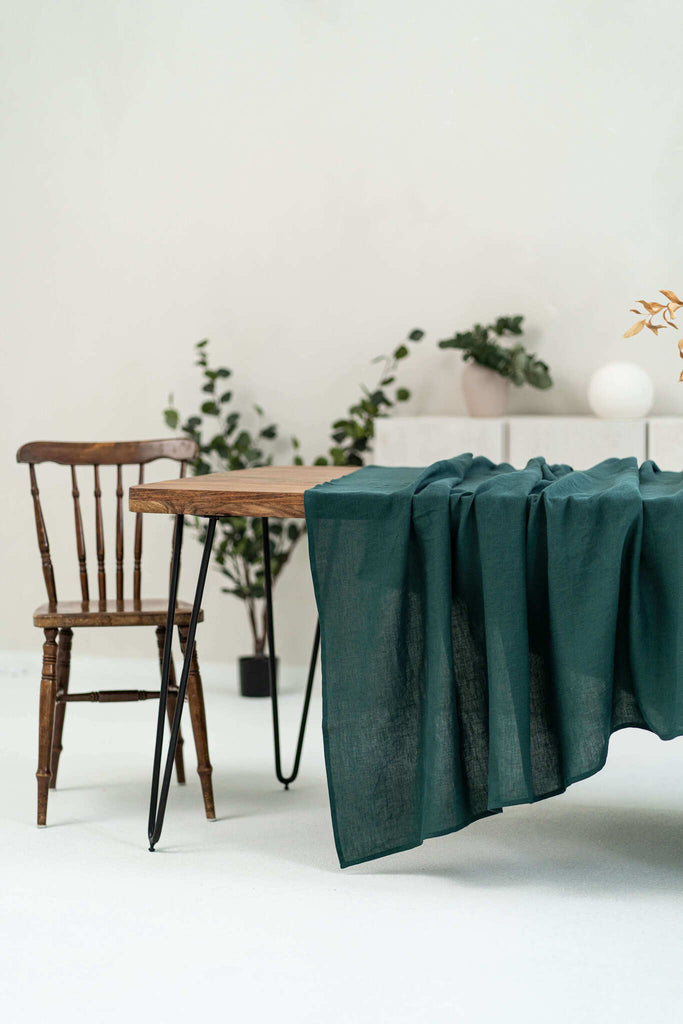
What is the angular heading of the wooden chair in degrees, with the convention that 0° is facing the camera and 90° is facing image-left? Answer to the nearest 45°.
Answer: approximately 0°

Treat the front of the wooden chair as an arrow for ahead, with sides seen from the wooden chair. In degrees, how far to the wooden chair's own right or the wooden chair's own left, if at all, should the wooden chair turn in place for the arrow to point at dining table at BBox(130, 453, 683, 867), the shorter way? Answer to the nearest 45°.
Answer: approximately 45° to the wooden chair's own left

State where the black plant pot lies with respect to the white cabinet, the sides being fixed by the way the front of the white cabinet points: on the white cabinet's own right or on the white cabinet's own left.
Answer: on the white cabinet's own right

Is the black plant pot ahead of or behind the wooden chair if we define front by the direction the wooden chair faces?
behind

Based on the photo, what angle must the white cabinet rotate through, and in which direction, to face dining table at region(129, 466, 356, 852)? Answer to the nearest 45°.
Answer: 0° — it already faces it

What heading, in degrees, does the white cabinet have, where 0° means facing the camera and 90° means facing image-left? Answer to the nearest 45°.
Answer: approximately 0°

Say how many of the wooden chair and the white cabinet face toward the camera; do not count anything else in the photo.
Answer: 2
